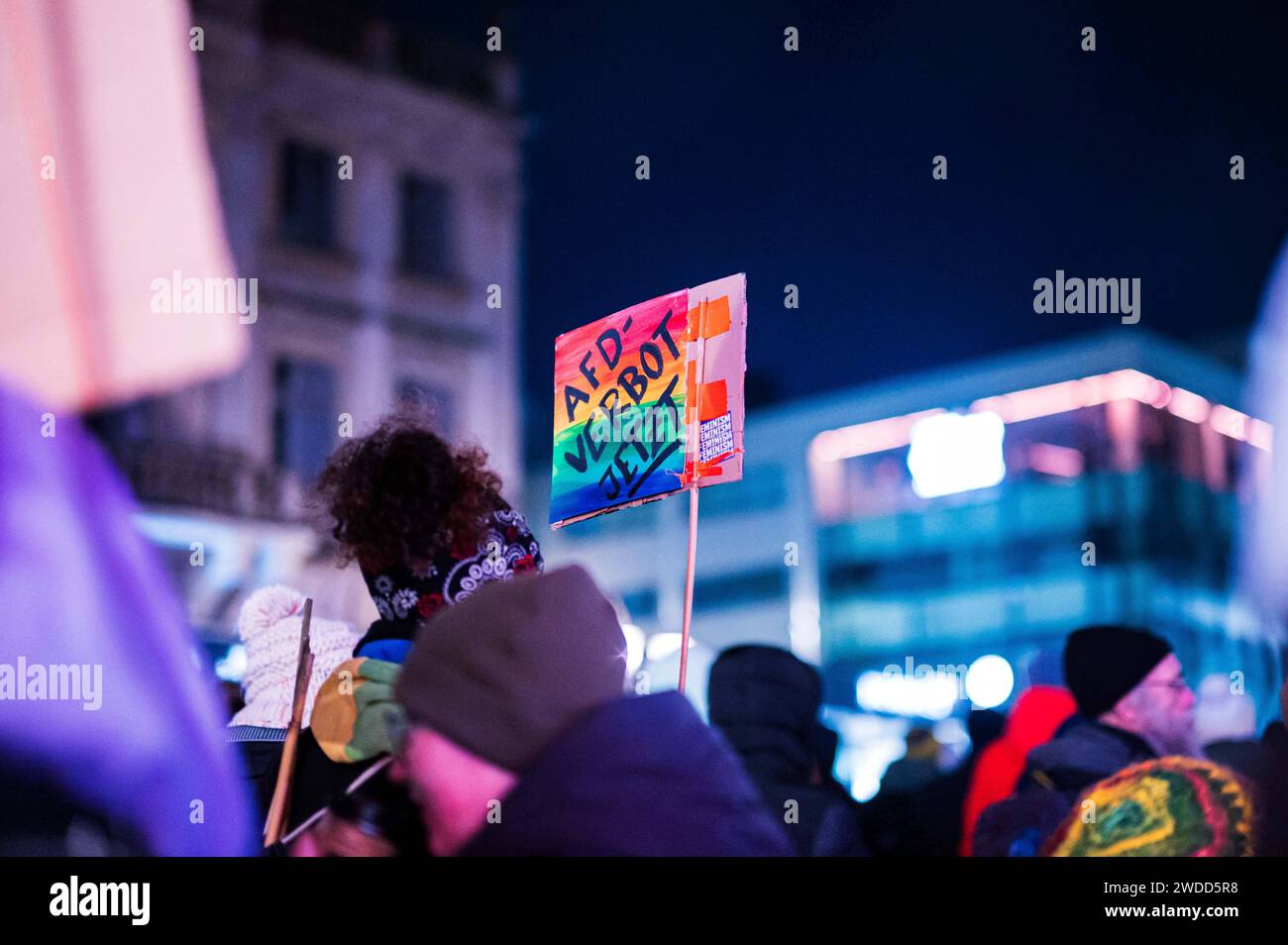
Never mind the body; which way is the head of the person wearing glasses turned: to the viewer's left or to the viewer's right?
to the viewer's right

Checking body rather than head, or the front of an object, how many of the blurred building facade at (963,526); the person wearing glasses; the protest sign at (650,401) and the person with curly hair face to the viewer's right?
1

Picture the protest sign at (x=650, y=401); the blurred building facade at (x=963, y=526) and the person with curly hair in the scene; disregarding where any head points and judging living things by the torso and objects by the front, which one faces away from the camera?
the person with curly hair

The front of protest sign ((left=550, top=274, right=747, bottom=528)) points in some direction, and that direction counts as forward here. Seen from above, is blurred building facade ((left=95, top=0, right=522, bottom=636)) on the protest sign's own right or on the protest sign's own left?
on the protest sign's own right

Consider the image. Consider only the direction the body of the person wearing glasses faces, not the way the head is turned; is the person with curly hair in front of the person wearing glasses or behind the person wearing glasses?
behind

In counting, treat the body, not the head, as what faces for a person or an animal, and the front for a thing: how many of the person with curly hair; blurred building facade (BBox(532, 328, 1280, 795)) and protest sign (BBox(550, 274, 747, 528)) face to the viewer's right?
0

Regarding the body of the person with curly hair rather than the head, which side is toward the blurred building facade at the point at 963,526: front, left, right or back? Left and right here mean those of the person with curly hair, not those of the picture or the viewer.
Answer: front

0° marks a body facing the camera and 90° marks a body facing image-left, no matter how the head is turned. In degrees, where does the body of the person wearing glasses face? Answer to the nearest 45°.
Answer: approximately 270°

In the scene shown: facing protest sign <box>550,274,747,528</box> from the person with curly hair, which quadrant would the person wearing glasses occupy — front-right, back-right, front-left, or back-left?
front-right

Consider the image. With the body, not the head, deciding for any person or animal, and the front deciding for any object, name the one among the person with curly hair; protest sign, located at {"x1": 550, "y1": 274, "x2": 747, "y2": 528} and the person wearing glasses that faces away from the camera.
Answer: the person with curly hair

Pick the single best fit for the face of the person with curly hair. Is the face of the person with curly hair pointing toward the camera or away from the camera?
away from the camera

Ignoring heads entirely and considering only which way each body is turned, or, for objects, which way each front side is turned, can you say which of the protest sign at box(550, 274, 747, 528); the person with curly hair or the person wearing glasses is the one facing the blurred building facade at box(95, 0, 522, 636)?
the person with curly hair

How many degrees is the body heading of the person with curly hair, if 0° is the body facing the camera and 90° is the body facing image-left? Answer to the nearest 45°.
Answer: approximately 180°

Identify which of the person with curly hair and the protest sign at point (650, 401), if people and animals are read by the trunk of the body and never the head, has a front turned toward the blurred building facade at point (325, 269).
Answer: the person with curly hair

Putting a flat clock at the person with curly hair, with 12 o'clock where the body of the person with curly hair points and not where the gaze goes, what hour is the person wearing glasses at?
The person wearing glasses is roughly at 3 o'clock from the person with curly hair.

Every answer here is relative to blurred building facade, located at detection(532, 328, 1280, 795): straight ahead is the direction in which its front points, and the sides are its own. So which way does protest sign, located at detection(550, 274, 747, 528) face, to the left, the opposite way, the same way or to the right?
the same way

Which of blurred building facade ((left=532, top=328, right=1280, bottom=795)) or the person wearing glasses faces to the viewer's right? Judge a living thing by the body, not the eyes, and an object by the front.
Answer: the person wearing glasses

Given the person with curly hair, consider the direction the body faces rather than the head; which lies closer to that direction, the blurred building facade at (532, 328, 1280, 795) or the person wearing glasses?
the blurred building facade
